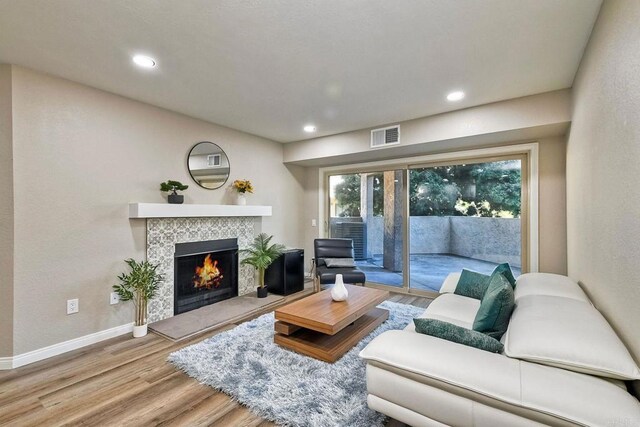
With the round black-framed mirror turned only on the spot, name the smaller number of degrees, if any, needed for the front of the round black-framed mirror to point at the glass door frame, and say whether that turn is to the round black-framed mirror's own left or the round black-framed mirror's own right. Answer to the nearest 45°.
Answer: approximately 45° to the round black-framed mirror's own left

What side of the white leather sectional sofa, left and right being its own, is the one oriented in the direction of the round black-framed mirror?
front

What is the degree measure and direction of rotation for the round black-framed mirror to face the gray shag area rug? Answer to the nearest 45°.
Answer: approximately 45° to its right

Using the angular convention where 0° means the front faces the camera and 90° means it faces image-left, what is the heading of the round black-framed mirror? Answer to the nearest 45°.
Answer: approximately 315°

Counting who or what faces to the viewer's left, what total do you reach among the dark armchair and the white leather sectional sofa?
1

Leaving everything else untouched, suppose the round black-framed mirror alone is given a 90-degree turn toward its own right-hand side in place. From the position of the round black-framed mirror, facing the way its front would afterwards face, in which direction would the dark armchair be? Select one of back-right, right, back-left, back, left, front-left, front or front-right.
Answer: back-left

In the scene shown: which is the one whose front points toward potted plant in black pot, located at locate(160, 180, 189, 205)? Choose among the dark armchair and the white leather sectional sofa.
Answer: the white leather sectional sofa

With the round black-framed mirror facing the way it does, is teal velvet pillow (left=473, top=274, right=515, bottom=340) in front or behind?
in front

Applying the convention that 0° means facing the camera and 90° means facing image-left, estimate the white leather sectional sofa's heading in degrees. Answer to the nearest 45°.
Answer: approximately 90°

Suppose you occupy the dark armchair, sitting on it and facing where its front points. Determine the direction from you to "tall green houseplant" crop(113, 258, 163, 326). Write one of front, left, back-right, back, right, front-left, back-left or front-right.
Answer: right

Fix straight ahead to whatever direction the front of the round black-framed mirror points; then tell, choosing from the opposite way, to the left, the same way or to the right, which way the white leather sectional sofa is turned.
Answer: the opposite way

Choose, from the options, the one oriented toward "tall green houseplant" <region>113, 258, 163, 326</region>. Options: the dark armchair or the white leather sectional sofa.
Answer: the white leather sectional sofa

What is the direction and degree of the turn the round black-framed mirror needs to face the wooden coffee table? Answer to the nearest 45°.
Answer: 0° — it already faces it

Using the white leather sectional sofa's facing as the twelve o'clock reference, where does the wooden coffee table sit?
The wooden coffee table is roughly at 1 o'clock from the white leather sectional sofa.

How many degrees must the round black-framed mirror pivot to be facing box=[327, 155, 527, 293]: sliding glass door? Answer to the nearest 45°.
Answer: approximately 45° to its left
